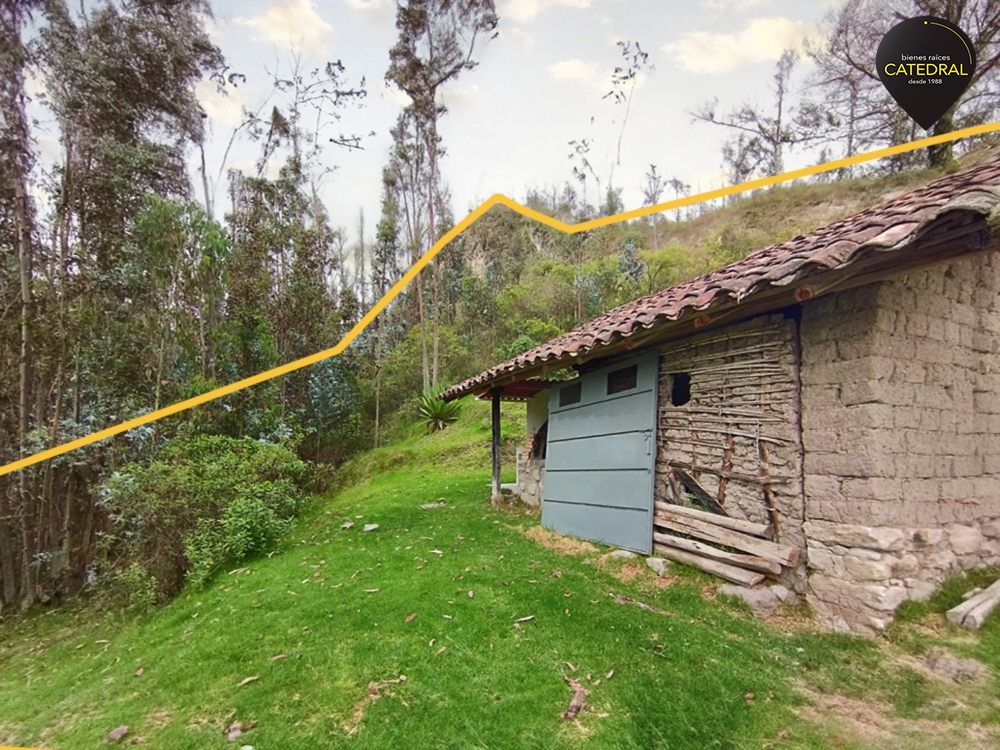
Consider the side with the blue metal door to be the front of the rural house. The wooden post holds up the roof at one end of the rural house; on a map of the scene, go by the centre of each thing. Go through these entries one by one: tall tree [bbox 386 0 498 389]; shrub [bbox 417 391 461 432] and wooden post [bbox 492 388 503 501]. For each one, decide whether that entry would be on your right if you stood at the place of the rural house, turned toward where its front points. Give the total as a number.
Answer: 3

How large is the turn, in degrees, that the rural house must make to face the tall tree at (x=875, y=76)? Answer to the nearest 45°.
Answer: approximately 135° to its right

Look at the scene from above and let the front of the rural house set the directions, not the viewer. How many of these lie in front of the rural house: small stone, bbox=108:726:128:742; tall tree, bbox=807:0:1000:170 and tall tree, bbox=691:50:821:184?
1

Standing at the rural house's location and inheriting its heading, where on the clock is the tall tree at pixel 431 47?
The tall tree is roughly at 3 o'clock from the rural house.

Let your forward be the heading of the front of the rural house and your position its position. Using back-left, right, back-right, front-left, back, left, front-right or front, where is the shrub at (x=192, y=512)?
front-right

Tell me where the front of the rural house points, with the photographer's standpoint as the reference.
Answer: facing the viewer and to the left of the viewer

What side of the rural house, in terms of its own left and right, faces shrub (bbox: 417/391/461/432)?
right

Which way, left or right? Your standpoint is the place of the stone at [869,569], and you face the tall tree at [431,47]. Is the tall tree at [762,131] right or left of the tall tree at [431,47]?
right

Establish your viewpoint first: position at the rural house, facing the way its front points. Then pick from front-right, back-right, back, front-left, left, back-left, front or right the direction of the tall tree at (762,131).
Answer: back-right

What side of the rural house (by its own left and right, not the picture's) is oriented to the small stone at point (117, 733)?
front

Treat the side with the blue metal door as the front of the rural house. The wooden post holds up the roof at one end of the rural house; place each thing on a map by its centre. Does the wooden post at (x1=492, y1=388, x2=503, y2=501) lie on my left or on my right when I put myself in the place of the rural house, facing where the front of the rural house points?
on my right
